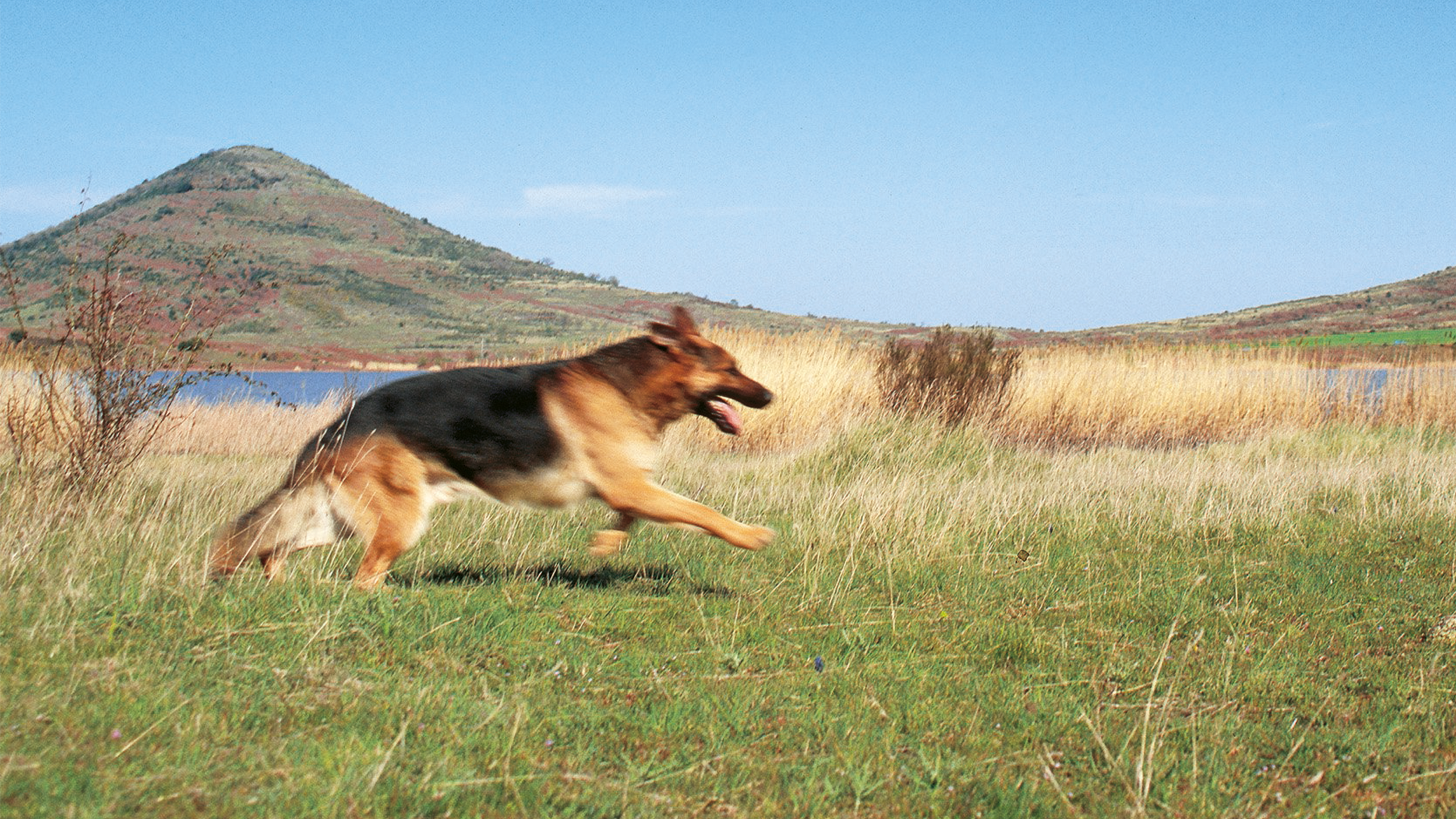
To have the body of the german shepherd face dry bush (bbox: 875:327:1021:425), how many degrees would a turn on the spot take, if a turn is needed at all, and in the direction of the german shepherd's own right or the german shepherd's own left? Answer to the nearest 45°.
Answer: approximately 45° to the german shepherd's own left

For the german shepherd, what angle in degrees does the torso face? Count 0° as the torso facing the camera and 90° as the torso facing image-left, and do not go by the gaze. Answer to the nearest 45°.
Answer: approximately 270°

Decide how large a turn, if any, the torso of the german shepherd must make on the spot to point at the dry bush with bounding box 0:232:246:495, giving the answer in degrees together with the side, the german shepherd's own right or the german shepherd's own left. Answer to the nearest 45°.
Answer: approximately 135° to the german shepherd's own left
